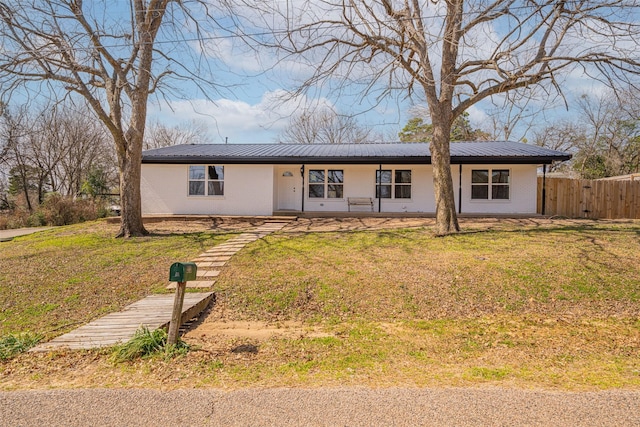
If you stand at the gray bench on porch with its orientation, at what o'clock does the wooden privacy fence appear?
The wooden privacy fence is roughly at 9 o'clock from the gray bench on porch.

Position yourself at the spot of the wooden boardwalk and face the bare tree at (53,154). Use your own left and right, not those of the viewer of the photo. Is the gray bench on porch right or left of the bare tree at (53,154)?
right

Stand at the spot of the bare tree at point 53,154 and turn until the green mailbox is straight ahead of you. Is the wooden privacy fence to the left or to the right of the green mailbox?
left

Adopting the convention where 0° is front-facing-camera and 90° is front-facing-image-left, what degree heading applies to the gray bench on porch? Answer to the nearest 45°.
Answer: approximately 0°

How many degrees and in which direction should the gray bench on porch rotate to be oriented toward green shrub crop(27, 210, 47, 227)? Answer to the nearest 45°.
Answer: approximately 90° to its right

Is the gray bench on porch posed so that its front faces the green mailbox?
yes

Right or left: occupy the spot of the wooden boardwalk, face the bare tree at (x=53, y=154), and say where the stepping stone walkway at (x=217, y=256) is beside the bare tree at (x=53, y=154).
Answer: right

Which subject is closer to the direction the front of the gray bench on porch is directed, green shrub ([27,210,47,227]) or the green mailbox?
the green mailbox

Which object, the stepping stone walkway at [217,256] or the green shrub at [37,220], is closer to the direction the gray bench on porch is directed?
the stepping stone walkway
